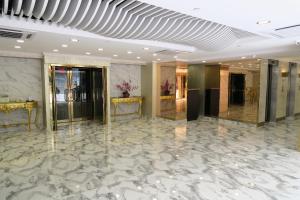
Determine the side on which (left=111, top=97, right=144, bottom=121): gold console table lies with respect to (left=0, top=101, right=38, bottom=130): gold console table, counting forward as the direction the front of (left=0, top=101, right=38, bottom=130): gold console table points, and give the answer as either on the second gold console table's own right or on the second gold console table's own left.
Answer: on the second gold console table's own left

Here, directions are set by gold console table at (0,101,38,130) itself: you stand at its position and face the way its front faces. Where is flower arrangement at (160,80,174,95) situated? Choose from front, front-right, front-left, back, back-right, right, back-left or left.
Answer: left

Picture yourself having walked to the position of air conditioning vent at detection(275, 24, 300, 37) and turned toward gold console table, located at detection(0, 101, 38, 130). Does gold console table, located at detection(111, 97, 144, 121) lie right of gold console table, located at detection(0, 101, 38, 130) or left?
right

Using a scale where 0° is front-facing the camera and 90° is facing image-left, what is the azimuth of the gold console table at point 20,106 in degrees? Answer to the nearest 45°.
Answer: approximately 0°

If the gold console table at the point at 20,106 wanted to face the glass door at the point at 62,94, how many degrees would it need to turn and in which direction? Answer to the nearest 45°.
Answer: approximately 135° to its left

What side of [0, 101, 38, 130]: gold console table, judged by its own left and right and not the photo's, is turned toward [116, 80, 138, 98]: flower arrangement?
left

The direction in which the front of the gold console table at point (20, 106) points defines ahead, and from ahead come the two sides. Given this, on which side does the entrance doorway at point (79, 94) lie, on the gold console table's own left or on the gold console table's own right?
on the gold console table's own left

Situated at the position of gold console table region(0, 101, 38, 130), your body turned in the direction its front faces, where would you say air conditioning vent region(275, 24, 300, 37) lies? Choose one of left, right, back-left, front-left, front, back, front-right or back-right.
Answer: front-left
